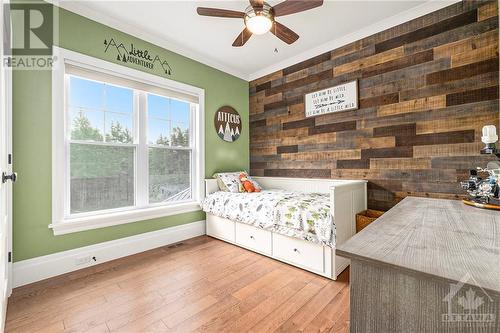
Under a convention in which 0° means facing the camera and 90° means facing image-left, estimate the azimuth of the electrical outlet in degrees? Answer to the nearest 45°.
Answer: approximately 315°

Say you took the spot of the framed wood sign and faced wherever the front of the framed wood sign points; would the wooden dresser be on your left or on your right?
on your left

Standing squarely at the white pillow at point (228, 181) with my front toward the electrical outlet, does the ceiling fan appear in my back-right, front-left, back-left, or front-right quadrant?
front-left

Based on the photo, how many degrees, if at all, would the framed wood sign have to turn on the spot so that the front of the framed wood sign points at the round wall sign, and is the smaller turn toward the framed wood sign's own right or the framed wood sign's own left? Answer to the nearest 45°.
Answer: approximately 45° to the framed wood sign's own right

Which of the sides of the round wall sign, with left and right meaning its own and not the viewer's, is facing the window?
right

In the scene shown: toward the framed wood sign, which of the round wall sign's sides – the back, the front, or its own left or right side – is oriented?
front

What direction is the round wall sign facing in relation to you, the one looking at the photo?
facing the viewer and to the right of the viewer

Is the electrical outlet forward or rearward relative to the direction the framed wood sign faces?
forward

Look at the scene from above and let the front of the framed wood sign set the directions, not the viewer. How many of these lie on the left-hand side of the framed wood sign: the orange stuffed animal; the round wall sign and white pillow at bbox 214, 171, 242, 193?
0

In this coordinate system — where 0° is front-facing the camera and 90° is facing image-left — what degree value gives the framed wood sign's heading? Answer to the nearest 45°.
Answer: approximately 45°

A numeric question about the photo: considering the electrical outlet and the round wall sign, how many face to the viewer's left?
0

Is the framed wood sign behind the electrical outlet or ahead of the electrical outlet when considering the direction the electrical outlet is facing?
ahead
